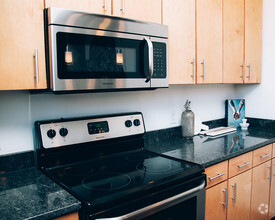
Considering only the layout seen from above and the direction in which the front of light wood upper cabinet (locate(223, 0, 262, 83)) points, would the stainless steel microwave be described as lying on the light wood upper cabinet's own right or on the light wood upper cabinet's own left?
on the light wood upper cabinet's own right

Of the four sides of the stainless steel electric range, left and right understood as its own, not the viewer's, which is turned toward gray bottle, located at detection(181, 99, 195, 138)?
left

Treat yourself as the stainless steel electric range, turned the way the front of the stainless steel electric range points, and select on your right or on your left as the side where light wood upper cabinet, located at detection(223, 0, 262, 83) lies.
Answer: on your left

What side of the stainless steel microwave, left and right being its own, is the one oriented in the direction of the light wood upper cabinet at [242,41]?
left

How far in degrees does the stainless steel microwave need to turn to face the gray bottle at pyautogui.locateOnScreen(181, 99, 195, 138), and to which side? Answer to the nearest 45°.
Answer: approximately 90° to its left

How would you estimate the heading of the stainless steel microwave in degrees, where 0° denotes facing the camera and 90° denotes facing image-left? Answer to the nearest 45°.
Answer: approximately 315°

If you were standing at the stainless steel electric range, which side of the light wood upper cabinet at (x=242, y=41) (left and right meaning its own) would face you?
right

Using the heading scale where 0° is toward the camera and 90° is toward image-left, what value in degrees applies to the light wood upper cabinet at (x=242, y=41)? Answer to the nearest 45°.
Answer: approximately 315°
